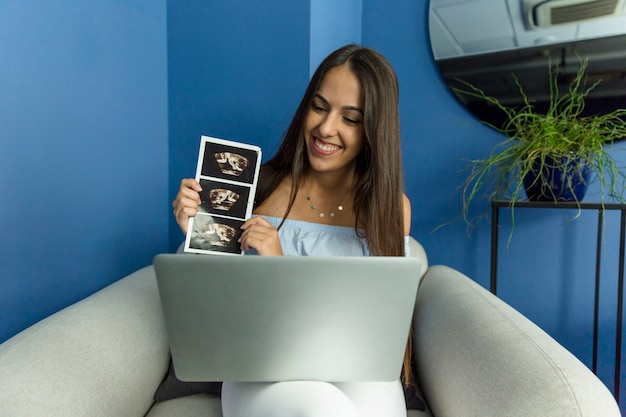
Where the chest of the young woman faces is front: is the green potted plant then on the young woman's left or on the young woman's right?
on the young woman's left

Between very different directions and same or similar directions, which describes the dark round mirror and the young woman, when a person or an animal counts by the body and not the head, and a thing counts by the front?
same or similar directions

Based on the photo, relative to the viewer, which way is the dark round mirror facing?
toward the camera

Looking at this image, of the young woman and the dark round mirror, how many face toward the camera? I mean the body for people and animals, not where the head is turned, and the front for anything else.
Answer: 2

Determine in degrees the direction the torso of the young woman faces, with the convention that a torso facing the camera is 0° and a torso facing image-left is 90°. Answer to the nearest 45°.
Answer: approximately 0°

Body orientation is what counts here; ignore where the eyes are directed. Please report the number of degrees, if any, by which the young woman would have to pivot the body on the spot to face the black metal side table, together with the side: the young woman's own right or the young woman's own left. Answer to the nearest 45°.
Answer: approximately 90° to the young woman's own left

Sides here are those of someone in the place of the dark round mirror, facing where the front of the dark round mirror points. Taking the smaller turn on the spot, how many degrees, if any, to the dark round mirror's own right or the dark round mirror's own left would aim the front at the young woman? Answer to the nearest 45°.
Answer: approximately 45° to the dark round mirror's own right

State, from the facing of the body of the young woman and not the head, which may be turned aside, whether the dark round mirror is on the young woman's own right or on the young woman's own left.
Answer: on the young woman's own left
